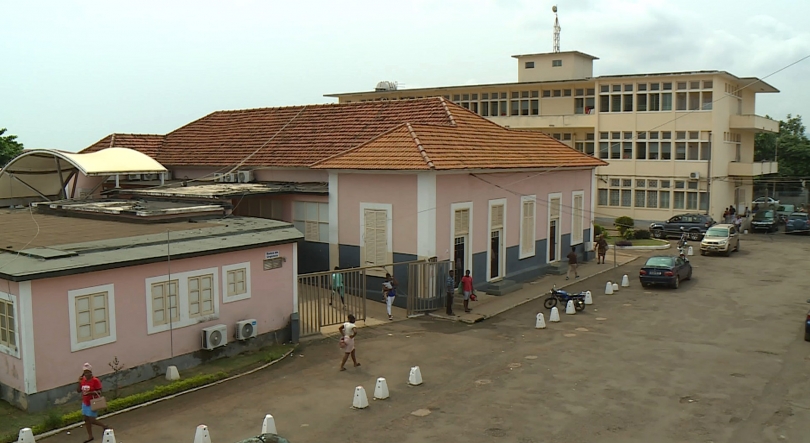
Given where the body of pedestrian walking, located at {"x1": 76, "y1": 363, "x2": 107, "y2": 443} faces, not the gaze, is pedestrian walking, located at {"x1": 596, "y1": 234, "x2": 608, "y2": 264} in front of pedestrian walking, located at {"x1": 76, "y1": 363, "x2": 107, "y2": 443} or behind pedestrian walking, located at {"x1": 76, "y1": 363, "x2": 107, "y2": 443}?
behind

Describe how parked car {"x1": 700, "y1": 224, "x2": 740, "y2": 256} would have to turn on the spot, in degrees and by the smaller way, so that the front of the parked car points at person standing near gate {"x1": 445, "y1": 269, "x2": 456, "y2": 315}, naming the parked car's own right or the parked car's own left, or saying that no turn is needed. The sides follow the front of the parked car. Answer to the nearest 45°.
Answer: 0° — it already faces them

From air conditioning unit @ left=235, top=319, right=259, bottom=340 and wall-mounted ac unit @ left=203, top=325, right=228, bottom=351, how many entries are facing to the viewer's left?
0

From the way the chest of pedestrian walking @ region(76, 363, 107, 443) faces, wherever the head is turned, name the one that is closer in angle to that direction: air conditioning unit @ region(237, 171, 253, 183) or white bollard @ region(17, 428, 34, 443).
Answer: the white bollard

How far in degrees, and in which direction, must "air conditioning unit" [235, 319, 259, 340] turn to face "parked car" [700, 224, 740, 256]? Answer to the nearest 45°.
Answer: approximately 90° to its left

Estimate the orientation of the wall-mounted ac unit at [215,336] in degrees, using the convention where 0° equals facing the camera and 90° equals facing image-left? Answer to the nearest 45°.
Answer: approximately 315°

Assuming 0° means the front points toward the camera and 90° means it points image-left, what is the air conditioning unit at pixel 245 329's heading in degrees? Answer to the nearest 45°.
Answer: approximately 315°

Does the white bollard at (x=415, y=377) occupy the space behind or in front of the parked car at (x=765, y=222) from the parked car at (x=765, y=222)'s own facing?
in front

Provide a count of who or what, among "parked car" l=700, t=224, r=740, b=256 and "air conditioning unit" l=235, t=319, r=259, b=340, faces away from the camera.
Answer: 0

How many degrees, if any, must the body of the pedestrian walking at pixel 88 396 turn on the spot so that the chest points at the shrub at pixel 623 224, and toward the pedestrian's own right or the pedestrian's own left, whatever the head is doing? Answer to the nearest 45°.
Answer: approximately 180°

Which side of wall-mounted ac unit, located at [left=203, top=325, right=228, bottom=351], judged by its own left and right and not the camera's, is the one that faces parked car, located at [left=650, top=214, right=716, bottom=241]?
left

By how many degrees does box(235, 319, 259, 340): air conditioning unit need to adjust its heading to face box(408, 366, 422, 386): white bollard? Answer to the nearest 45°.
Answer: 0° — it already faces it
